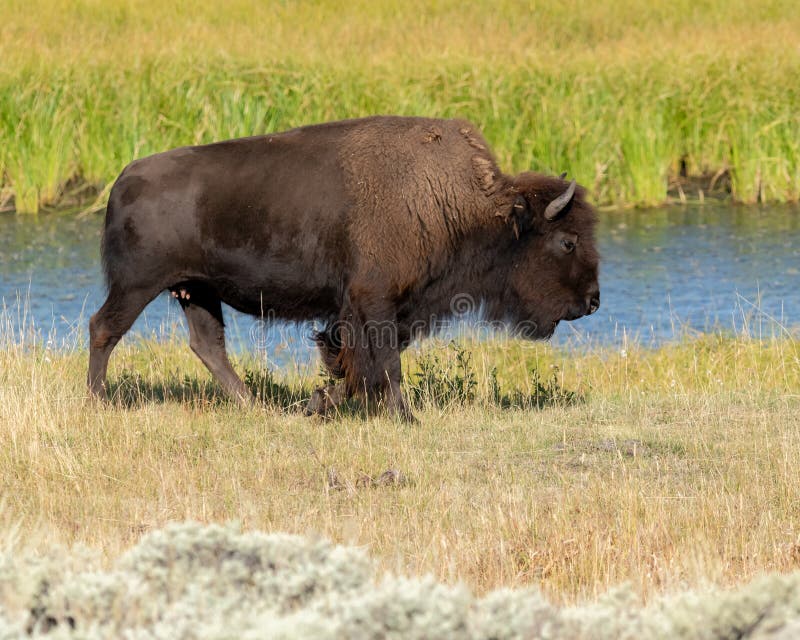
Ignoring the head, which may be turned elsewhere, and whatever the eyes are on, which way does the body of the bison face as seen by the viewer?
to the viewer's right
